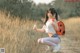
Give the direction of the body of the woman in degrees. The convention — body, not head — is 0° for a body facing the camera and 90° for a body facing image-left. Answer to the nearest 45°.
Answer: approximately 45°
